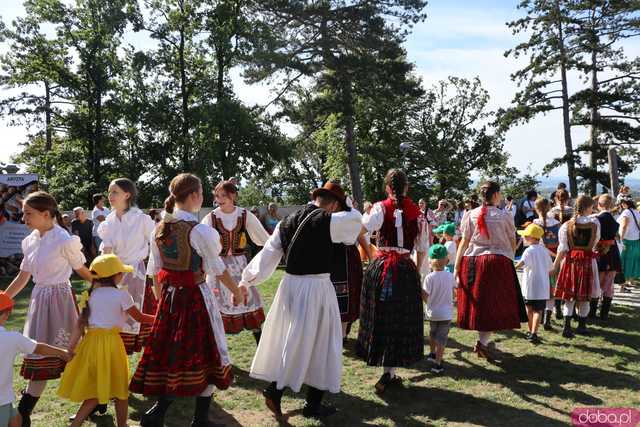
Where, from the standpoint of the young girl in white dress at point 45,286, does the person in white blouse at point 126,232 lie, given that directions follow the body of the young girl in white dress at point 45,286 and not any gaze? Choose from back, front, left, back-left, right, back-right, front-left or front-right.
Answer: back

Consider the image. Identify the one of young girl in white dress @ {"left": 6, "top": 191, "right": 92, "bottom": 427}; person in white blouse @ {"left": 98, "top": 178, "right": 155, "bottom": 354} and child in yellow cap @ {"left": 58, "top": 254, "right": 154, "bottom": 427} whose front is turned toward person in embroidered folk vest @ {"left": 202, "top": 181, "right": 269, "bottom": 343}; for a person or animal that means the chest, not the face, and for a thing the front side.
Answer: the child in yellow cap

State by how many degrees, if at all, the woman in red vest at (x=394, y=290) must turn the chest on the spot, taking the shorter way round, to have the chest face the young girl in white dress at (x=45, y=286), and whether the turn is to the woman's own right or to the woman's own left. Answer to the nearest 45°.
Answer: approximately 135° to the woman's own left

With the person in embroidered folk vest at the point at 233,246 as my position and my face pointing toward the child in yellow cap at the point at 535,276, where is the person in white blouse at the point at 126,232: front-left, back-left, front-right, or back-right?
back-right

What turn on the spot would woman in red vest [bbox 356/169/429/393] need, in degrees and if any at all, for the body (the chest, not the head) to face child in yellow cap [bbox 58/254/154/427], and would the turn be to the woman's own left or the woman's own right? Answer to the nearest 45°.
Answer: approximately 135° to the woman's own left

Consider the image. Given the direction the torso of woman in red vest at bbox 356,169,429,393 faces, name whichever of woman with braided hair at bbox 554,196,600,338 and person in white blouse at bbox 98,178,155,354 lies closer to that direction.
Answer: the woman with braided hair

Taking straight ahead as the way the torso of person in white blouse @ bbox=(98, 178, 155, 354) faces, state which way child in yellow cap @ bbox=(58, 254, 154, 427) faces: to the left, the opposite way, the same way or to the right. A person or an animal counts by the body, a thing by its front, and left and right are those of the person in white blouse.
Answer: the opposite way

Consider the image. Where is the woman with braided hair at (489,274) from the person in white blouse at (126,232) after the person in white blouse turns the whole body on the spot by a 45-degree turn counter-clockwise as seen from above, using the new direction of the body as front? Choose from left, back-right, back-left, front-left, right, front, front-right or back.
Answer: left

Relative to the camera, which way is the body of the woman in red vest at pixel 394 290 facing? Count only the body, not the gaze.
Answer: away from the camera

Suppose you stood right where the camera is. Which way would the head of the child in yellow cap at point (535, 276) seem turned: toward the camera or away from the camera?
away from the camera

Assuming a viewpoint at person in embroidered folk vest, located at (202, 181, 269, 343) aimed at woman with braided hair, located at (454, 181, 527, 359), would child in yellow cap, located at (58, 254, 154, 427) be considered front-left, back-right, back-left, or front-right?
back-right

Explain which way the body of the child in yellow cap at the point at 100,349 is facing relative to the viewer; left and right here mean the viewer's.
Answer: facing away from the viewer and to the right of the viewer

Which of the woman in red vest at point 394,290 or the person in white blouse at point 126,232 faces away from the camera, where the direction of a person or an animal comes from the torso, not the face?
the woman in red vest
